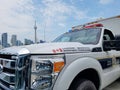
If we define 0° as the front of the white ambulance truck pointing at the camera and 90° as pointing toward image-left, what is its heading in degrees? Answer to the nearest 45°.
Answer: approximately 45°
